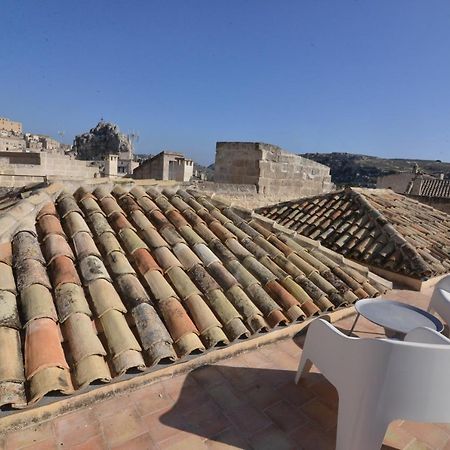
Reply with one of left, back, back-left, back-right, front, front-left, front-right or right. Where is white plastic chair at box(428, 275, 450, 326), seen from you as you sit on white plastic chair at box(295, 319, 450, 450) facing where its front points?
front-right

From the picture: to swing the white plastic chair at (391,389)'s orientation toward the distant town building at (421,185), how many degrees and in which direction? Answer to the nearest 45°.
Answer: approximately 45° to its right

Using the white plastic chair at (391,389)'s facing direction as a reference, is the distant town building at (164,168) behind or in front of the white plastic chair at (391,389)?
in front

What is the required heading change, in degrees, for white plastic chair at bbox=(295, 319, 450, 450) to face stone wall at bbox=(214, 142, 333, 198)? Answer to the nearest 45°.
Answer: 0° — it already faces it

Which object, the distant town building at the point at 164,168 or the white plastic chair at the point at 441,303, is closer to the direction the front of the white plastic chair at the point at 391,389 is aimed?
the distant town building

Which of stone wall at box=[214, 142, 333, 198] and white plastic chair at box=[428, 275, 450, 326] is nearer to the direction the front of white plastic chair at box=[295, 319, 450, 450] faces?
the stone wall

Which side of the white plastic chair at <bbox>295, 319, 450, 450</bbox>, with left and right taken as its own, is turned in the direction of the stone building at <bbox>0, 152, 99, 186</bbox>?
front

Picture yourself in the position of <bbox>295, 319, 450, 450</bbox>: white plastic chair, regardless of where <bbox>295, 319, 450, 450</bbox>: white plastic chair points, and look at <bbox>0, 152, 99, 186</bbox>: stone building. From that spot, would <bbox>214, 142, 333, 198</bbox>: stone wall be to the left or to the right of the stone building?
right

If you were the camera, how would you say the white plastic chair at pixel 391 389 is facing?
facing away from the viewer and to the left of the viewer

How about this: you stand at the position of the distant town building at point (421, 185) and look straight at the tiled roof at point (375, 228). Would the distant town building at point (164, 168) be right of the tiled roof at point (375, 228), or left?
right

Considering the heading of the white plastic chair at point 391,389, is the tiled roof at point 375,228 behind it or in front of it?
in front

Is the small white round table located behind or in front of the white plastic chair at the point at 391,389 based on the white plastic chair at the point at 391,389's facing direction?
in front
